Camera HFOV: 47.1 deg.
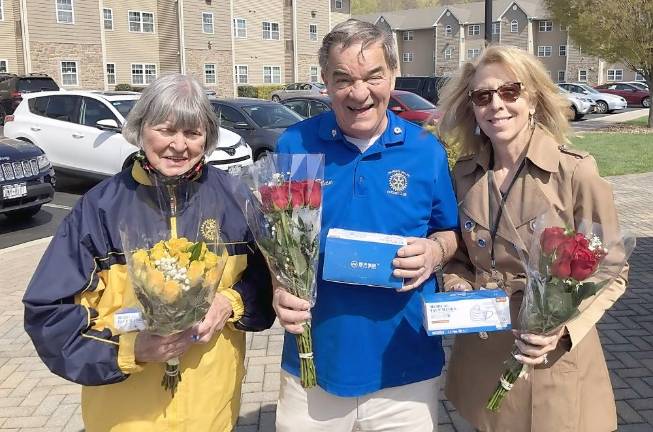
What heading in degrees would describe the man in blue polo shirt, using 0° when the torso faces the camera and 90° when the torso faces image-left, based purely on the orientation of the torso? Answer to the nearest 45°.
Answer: approximately 0°

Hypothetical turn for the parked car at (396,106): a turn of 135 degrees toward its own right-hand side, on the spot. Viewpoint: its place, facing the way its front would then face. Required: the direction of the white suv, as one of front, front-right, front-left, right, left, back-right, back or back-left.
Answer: front-left

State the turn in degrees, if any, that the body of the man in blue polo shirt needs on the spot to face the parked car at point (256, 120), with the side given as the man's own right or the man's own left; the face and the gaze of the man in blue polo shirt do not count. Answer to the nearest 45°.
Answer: approximately 180°

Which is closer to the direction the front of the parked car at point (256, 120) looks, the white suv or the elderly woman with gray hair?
the elderly woman with gray hair

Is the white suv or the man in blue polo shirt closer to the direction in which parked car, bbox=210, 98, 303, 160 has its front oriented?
the man in blue polo shirt

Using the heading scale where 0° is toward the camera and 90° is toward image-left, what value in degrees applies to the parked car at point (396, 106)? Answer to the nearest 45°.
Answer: approximately 315°

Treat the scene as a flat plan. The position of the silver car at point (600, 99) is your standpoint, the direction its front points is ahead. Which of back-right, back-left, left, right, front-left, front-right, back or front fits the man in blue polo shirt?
front-right

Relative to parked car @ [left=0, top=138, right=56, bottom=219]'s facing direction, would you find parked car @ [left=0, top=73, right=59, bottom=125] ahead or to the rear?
to the rear

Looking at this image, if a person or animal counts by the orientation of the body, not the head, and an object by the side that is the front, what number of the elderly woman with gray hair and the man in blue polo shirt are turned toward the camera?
2
